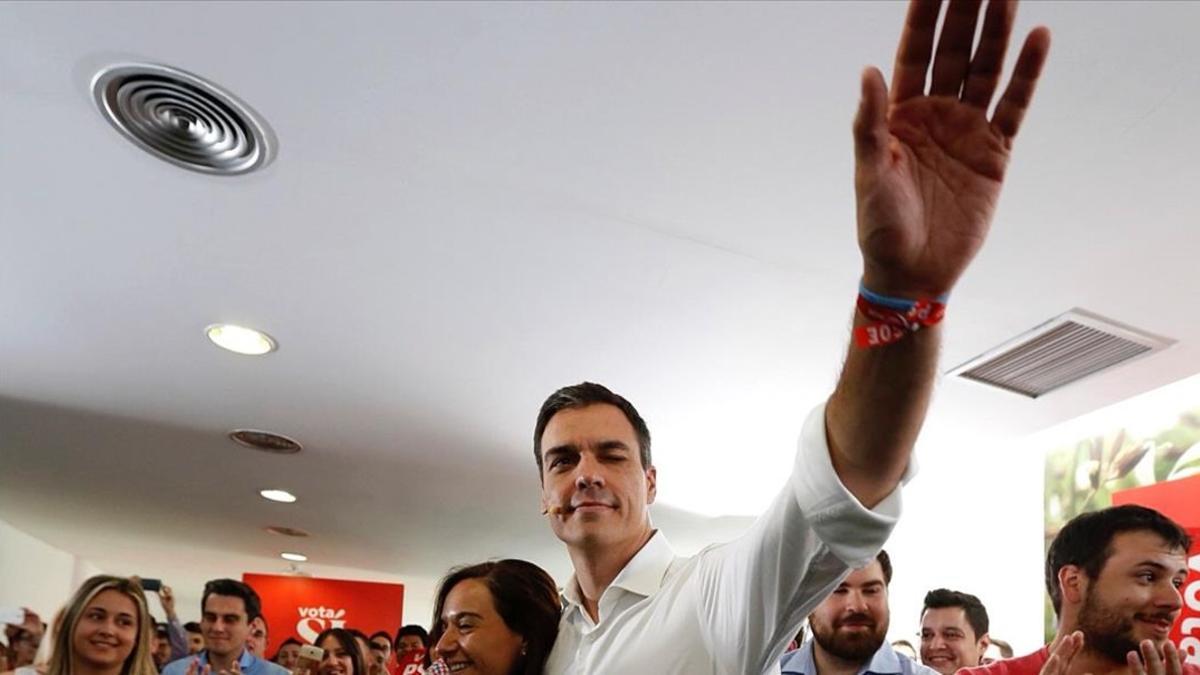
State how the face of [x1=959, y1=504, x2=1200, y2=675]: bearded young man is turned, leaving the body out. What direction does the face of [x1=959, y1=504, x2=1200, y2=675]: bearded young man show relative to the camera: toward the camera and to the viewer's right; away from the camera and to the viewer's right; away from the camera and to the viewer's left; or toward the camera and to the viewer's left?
toward the camera and to the viewer's right

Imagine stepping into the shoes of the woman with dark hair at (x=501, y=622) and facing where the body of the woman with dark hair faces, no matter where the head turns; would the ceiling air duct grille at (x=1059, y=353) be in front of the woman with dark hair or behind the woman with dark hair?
behind

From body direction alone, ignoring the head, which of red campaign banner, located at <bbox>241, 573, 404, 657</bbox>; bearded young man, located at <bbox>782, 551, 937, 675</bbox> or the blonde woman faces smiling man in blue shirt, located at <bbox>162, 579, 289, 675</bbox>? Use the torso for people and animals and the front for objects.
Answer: the red campaign banner

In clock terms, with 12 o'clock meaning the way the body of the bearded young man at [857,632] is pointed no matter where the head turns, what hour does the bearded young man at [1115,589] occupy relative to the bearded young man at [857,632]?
the bearded young man at [1115,589] is roughly at 10 o'clock from the bearded young man at [857,632].

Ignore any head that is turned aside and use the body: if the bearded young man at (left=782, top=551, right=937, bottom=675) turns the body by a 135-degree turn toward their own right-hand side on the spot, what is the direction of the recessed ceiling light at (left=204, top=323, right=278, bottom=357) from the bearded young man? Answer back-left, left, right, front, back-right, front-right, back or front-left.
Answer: front-left

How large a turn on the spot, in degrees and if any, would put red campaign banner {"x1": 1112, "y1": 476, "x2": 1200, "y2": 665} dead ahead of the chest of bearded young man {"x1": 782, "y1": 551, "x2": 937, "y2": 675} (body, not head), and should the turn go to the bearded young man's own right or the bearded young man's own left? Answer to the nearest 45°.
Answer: approximately 135° to the bearded young man's own left

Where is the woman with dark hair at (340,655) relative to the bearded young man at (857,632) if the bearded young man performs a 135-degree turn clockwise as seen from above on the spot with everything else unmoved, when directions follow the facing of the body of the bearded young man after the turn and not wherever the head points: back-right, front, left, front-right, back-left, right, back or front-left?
front
